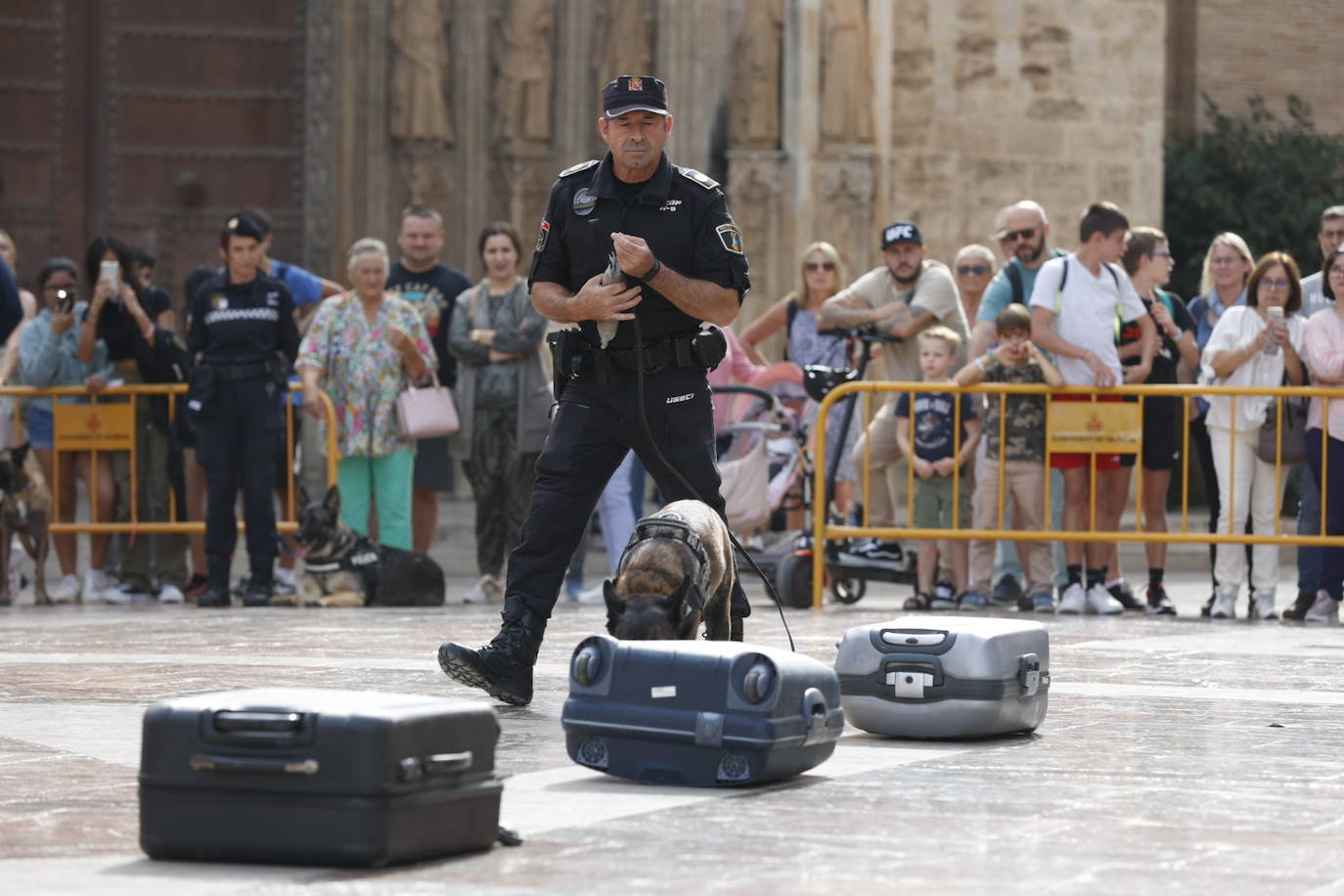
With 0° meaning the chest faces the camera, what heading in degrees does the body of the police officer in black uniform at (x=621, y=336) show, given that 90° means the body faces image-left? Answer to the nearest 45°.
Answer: approximately 0°

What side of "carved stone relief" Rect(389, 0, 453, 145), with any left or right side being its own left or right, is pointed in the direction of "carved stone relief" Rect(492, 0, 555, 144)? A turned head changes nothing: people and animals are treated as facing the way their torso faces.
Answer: left

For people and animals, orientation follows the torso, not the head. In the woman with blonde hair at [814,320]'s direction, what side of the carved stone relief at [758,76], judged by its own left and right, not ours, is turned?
front

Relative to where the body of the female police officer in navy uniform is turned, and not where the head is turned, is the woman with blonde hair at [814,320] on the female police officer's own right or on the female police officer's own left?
on the female police officer's own left

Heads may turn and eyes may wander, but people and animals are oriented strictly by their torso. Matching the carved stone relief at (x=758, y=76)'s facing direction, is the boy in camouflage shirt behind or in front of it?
in front

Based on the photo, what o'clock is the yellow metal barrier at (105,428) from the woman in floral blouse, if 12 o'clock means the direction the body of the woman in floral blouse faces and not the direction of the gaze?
The yellow metal barrier is roughly at 4 o'clock from the woman in floral blouse.

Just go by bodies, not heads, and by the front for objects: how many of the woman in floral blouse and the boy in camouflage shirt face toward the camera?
2

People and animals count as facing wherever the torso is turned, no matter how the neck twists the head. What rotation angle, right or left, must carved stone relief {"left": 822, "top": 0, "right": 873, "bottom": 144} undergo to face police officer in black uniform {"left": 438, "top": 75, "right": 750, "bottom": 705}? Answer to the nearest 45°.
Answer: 0° — it already faces them

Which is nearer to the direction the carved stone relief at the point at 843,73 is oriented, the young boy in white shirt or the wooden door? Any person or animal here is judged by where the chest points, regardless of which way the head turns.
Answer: the young boy in white shirt

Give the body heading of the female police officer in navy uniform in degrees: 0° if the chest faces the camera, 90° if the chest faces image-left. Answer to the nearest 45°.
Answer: approximately 0°
